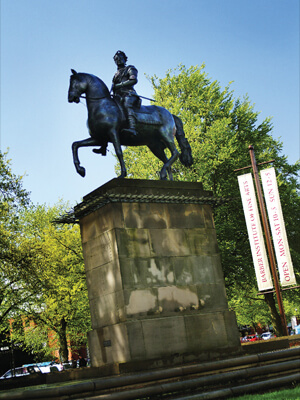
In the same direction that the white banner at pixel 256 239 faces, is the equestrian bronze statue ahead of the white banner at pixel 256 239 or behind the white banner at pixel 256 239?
ahead

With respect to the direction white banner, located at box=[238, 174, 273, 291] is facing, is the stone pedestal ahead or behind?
ahead

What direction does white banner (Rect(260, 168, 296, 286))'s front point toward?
toward the camera

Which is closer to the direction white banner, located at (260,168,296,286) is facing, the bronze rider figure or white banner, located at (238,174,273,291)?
the bronze rider figure

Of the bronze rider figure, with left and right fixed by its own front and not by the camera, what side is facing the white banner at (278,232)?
back

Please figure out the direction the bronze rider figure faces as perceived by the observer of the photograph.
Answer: facing the viewer and to the left of the viewer

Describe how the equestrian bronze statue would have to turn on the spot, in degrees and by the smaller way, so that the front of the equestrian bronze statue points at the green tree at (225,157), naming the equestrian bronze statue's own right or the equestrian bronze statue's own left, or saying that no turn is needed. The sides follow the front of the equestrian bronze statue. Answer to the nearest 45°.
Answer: approximately 135° to the equestrian bronze statue's own right

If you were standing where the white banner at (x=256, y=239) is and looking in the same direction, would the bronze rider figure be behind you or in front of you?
in front

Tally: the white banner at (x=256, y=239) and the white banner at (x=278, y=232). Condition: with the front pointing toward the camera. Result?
2

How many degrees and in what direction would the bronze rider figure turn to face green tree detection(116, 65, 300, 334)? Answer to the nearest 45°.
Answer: approximately 135° to its right

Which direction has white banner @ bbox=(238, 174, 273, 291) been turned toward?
toward the camera

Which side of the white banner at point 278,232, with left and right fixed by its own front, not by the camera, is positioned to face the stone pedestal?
front
